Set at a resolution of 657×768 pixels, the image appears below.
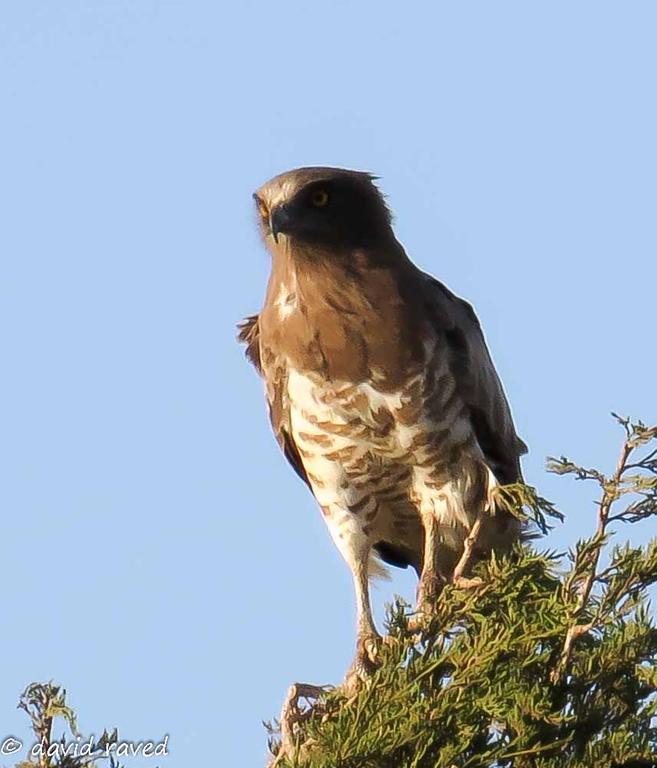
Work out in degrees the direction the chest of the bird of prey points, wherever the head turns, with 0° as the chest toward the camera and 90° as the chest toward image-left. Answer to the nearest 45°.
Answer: approximately 45°
